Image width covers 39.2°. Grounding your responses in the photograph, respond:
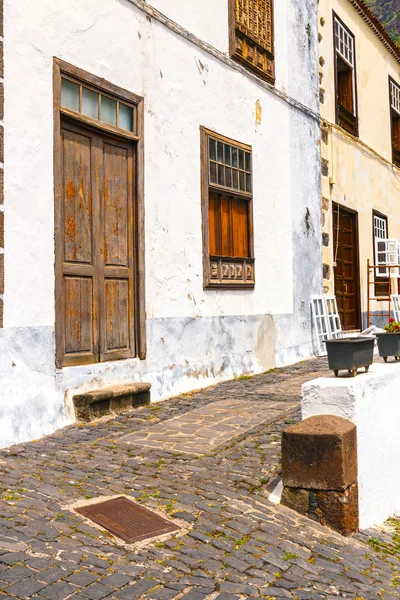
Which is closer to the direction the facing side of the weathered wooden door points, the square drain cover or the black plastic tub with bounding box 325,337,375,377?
the black plastic tub

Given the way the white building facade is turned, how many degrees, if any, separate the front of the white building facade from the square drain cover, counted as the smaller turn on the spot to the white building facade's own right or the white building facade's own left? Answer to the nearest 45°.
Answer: approximately 45° to the white building facade's own right

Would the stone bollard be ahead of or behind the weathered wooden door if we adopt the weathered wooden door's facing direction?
ahead

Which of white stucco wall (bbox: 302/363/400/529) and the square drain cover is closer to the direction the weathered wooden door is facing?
the white stucco wall

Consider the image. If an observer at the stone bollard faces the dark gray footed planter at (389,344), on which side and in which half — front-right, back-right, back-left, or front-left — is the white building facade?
front-left

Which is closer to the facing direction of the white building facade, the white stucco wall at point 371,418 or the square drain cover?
the white stucco wall

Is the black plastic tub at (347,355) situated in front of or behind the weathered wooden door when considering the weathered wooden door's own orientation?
in front

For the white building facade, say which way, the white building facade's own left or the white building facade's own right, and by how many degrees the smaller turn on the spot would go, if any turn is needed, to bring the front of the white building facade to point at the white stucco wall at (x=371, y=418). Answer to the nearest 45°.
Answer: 0° — it already faces it

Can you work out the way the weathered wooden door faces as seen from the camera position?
facing the viewer and to the right of the viewer
